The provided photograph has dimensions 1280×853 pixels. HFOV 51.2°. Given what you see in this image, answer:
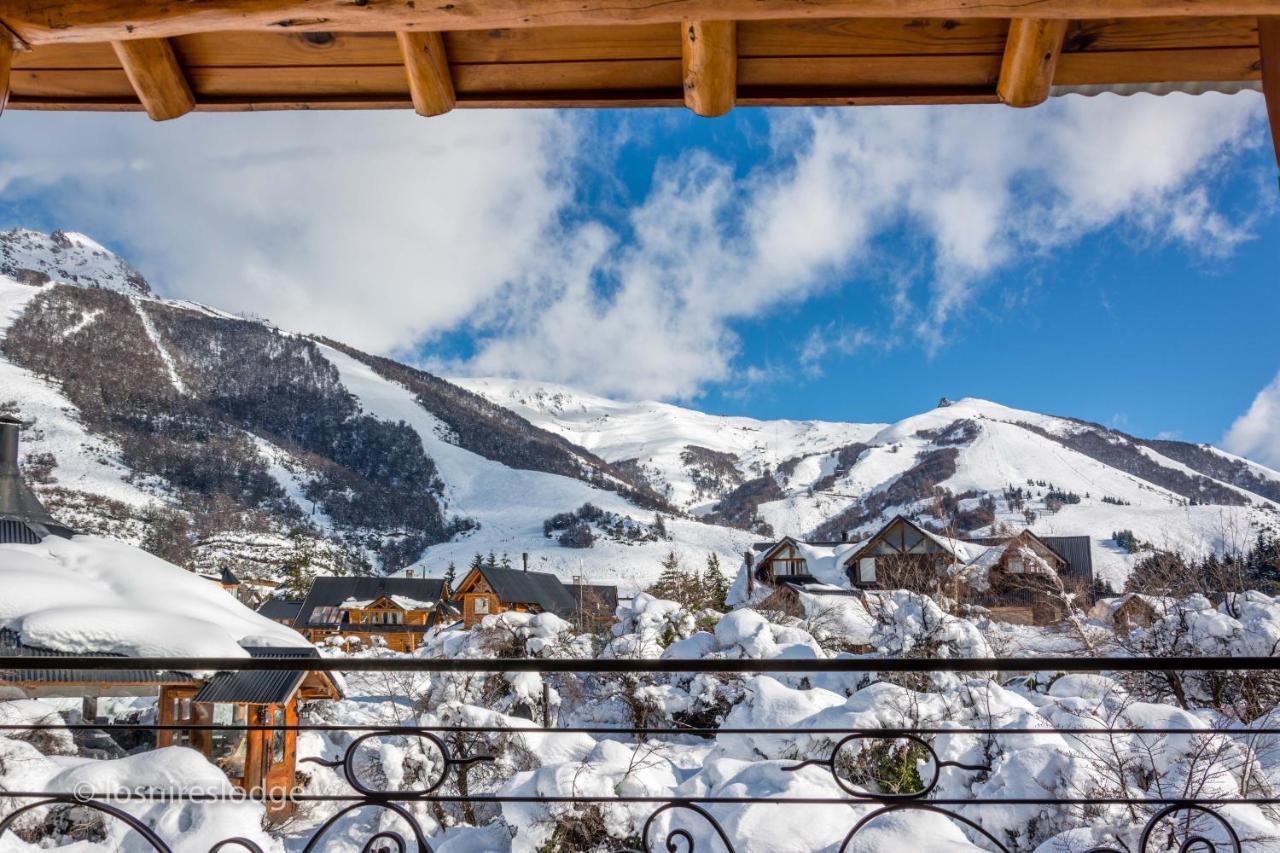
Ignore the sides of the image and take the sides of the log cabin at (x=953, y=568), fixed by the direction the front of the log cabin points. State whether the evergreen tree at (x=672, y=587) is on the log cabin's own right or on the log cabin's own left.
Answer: on the log cabin's own right

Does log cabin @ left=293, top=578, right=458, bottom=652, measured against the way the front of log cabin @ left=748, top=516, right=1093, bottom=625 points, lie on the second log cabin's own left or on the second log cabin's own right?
on the second log cabin's own right

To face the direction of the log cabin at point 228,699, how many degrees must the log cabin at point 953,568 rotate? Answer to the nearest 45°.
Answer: approximately 45° to its right

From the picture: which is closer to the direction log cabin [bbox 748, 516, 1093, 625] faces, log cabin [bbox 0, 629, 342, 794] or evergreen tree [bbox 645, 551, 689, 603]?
the log cabin

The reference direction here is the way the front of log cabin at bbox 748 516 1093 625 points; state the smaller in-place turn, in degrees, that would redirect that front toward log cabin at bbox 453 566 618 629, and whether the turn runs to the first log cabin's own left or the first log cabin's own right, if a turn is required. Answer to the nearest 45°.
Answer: approximately 135° to the first log cabin's own right

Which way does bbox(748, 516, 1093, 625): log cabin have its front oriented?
toward the camera
